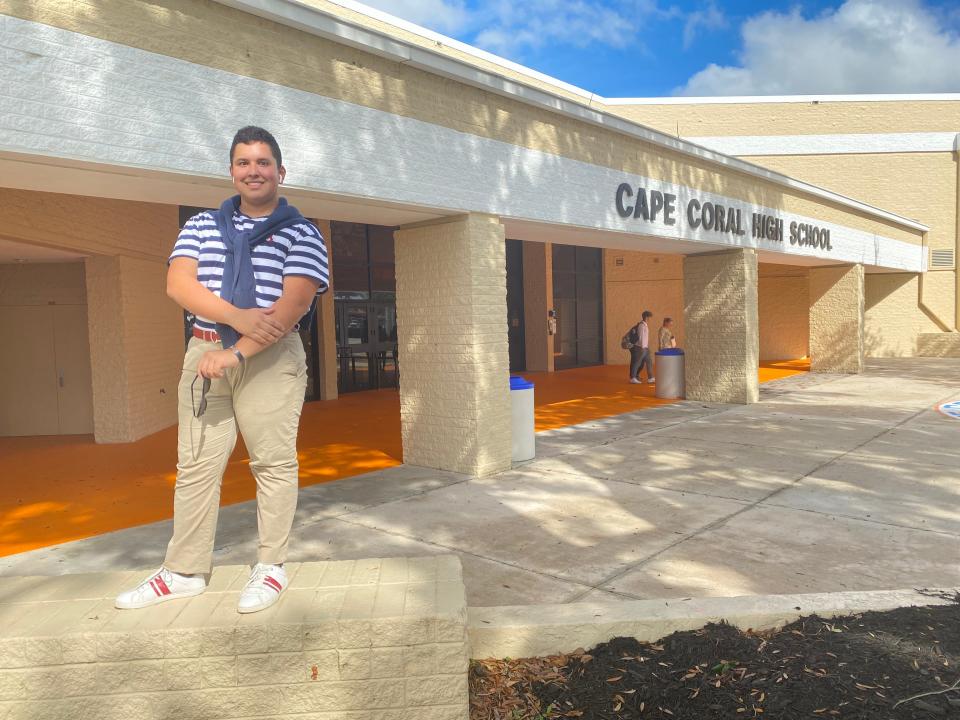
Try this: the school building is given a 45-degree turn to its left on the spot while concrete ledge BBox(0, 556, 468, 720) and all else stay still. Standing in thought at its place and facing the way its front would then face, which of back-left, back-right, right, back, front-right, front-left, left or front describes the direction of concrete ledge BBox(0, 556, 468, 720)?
right

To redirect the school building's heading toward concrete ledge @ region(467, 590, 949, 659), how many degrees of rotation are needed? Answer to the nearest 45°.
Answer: approximately 45° to its right

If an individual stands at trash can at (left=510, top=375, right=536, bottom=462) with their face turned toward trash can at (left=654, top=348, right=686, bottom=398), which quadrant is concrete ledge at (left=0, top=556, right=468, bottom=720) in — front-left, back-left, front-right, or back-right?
back-right

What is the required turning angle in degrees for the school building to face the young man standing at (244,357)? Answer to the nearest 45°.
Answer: approximately 45° to its right

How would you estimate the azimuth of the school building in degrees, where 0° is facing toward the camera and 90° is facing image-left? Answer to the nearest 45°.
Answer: approximately 315°
